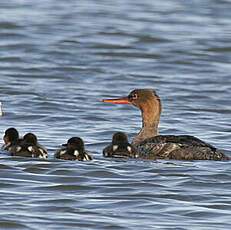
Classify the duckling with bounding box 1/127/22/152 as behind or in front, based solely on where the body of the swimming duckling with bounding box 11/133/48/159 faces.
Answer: in front
